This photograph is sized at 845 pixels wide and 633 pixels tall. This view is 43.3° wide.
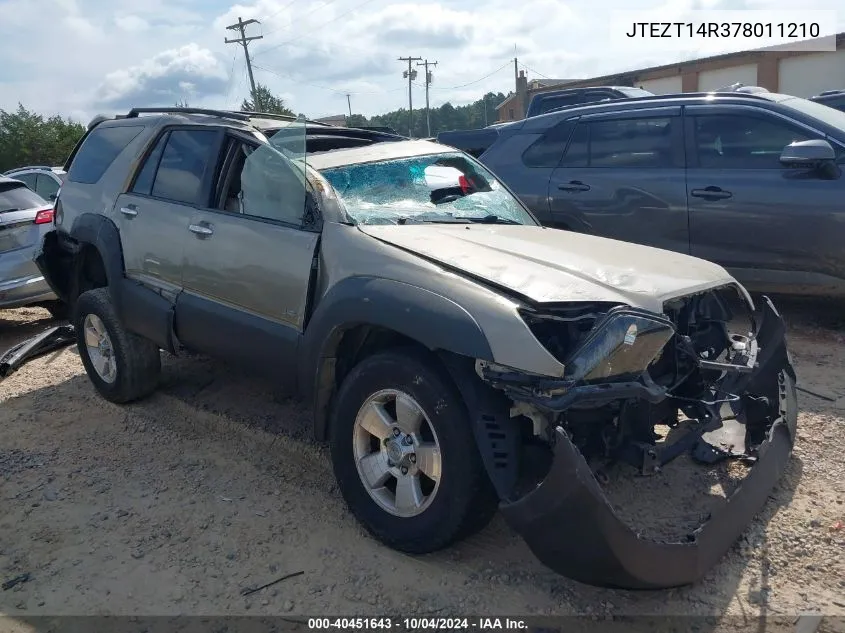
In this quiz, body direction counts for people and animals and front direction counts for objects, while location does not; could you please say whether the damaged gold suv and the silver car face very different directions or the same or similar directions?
very different directions

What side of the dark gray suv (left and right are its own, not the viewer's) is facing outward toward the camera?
right

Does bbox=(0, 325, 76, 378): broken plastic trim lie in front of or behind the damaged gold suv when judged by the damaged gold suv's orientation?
behind

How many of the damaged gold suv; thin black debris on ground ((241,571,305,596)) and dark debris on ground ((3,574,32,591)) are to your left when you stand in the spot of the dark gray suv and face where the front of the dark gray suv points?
0

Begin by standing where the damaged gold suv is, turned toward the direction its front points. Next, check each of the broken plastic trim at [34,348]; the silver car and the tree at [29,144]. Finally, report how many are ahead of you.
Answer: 0

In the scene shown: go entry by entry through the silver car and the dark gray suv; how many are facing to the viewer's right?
1

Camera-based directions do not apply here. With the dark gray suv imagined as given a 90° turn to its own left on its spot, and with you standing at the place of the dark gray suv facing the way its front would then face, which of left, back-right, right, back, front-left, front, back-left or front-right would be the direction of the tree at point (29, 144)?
front-left

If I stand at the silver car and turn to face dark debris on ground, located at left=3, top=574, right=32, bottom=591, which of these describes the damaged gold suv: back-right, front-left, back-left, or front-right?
front-left

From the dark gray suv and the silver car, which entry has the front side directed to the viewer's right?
the dark gray suv

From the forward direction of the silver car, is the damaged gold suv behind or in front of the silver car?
behind

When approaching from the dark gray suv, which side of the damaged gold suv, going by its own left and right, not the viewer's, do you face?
left

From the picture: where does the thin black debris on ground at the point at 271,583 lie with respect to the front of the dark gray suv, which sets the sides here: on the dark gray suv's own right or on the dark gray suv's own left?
on the dark gray suv's own right

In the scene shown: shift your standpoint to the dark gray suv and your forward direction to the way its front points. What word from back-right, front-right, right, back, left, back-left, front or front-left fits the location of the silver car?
back

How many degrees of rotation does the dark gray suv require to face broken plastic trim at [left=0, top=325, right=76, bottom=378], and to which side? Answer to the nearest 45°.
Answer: approximately 180°

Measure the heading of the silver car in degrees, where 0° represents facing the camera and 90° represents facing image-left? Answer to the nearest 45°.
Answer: approximately 135°

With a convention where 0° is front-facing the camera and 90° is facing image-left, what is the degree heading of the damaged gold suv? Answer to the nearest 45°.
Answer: approximately 315°
